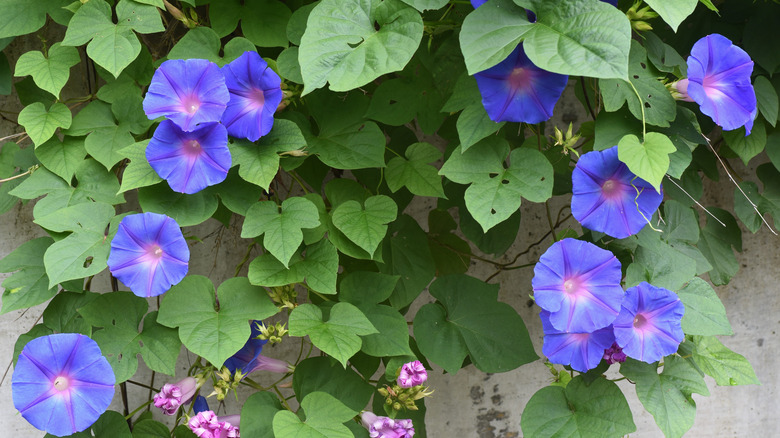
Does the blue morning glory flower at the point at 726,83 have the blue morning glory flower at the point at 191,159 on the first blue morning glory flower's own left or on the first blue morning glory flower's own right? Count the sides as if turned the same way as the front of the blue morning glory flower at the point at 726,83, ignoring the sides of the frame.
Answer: on the first blue morning glory flower's own right

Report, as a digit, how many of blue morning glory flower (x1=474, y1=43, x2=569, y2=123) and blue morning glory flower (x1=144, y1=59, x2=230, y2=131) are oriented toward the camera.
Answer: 2

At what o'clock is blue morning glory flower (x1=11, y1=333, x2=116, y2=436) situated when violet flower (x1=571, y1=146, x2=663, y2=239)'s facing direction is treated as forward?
The blue morning glory flower is roughly at 2 o'clock from the violet flower.
